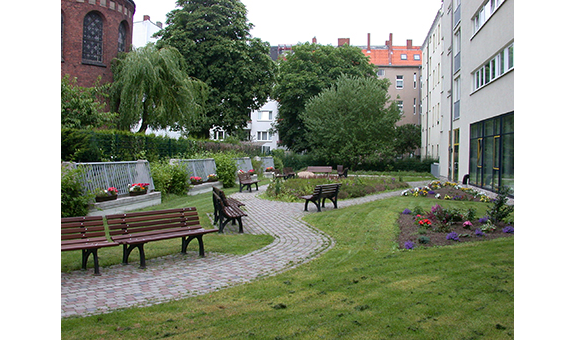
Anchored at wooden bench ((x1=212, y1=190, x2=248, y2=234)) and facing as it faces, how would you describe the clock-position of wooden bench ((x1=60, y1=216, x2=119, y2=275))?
wooden bench ((x1=60, y1=216, x2=119, y2=275)) is roughly at 4 o'clock from wooden bench ((x1=212, y1=190, x2=248, y2=234)).

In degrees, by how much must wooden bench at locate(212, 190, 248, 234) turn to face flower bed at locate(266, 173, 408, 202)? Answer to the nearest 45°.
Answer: approximately 90° to its left

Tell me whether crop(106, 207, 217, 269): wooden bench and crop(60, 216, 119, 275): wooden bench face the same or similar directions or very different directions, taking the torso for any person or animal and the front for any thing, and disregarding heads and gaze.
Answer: same or similar directions

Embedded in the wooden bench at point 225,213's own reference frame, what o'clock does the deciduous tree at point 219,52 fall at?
The deciduous tree is roughly at 9 o'clock from the wooden bench.

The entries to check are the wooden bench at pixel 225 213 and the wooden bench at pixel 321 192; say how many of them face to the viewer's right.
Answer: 1

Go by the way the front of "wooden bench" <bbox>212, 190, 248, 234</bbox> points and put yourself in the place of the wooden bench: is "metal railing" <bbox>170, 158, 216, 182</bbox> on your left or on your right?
on your left

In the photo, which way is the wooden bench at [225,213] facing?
to the viewer's right

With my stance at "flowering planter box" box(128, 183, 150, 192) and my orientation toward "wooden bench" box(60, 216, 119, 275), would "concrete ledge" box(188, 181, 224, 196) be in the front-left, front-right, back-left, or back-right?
back-left

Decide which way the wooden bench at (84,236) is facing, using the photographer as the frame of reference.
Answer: facing the viewer and to the right of the viewer

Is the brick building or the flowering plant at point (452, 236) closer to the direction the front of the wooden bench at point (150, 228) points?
the flowering plant

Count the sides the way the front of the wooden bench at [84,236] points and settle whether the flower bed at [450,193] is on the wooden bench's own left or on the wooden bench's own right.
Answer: on the wooden bench's own left

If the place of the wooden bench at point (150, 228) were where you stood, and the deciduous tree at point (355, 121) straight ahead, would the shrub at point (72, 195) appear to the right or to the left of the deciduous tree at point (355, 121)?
left

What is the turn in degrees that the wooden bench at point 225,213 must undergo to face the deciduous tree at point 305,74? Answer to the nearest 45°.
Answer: approximately 90° to its left
